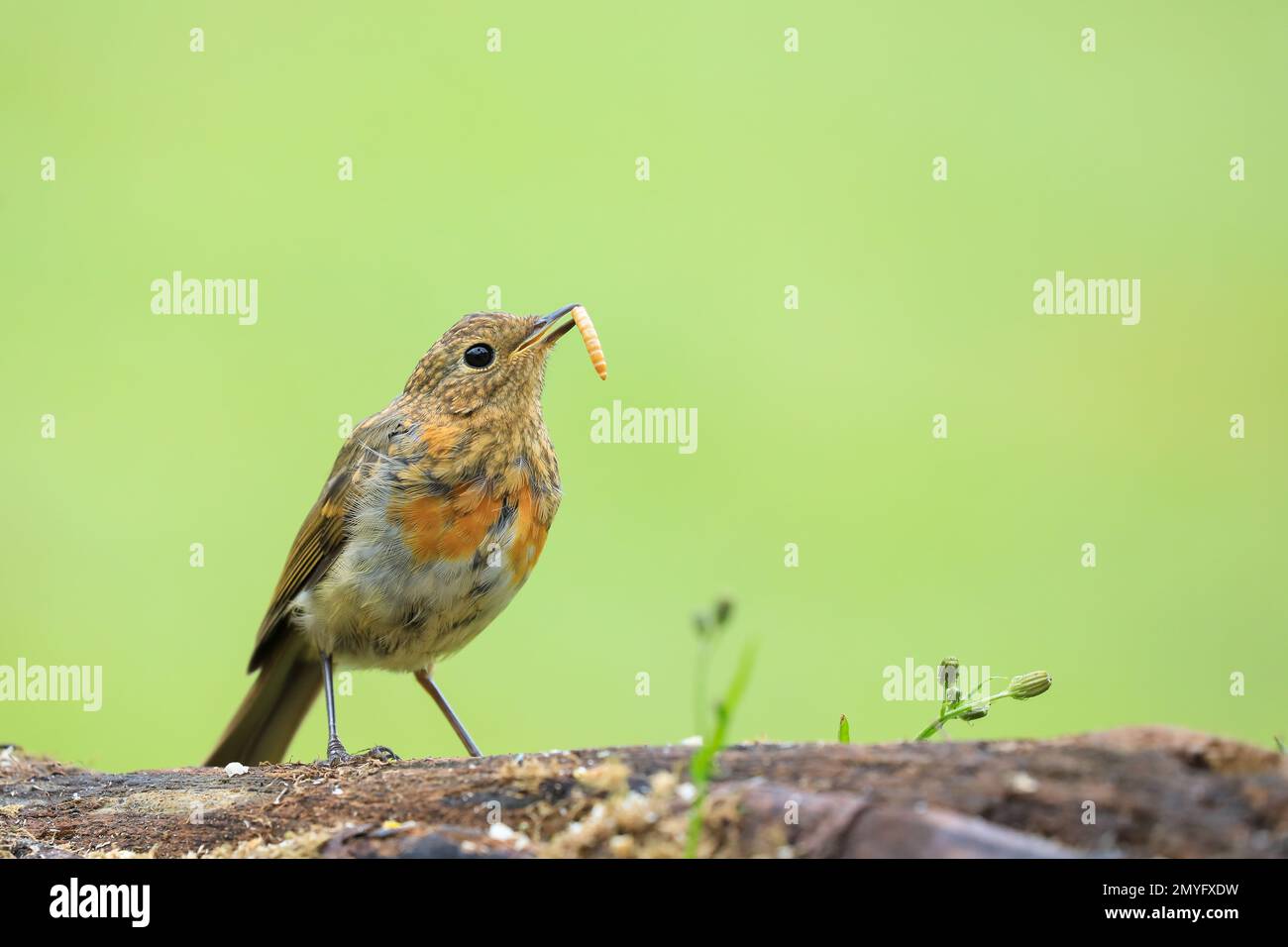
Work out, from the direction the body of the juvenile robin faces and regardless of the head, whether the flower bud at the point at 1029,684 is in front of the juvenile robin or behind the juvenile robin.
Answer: in front

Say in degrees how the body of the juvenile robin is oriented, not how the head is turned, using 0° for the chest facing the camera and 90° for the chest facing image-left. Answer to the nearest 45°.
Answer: approximately 315°
